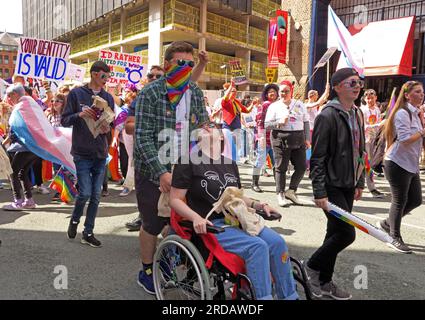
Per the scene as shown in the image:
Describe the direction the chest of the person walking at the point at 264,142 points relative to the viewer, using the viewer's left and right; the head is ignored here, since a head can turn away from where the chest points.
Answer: facing the viewer and to the right of the viewer

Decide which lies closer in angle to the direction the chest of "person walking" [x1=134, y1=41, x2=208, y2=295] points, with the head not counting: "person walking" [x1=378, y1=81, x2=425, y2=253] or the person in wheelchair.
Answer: the person in wheelchair

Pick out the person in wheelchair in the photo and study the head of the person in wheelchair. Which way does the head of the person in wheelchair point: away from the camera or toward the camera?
toward the camera

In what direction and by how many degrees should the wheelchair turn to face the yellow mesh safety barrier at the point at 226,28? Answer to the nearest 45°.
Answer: approximately 135° to its left

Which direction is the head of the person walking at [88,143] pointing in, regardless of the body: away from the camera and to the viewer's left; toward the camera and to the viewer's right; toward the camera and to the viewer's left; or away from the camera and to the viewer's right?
toward the camera and to the viewer's right

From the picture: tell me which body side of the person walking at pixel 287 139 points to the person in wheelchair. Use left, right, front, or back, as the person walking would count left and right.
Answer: front

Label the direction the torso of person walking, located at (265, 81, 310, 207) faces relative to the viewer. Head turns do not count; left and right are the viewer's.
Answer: facing the viewer

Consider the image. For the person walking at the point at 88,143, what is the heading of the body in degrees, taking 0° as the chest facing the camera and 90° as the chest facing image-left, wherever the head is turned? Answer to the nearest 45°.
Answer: approximately 315°

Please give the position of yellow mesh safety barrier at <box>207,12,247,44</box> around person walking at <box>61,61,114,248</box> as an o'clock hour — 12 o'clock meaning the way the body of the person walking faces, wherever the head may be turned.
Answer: The yellow mesh safety barrier is roughly at 8 o'clock from the person walking.

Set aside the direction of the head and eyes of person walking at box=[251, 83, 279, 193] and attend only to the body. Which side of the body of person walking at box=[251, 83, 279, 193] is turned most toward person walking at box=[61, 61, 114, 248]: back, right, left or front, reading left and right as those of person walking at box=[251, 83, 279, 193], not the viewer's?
right

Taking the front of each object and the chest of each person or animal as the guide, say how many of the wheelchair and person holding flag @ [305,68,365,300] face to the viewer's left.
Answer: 0

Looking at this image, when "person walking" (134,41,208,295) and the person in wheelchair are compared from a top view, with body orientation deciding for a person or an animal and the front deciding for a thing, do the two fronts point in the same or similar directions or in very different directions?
same or similar directions

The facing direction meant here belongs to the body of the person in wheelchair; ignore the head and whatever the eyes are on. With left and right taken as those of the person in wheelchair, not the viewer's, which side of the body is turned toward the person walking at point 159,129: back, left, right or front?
back
